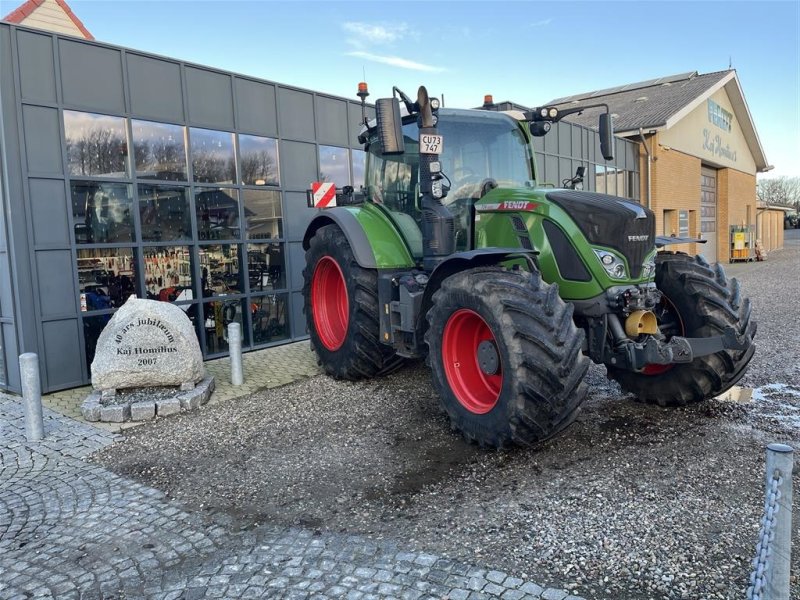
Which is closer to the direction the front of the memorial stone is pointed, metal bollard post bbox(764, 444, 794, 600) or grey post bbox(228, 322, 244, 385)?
the metal bollard post

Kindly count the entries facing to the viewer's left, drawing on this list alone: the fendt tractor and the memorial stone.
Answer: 0

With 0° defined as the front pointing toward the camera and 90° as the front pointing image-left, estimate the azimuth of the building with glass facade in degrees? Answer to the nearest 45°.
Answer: approximately 315°

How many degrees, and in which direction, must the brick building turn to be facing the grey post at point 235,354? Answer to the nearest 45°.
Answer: approximately 45° to its right

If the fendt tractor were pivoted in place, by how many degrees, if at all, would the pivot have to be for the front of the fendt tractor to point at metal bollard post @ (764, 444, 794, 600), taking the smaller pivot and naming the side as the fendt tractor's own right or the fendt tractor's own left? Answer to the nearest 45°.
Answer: approximately 45° to the fendt tractor's own right

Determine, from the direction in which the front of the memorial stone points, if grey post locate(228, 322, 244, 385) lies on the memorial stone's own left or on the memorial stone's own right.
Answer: on the memorial stone's own left

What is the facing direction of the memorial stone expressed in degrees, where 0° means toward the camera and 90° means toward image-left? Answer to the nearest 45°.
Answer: approximately 0°
